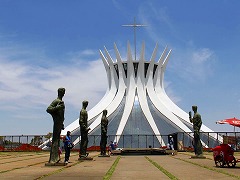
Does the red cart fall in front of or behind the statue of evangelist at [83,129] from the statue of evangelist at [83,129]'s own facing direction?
in front

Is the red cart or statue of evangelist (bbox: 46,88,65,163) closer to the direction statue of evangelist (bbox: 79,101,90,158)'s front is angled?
the red cart

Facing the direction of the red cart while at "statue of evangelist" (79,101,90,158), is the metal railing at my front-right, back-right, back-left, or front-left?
back-left

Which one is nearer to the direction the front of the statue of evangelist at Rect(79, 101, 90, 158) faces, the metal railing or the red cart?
the red cart

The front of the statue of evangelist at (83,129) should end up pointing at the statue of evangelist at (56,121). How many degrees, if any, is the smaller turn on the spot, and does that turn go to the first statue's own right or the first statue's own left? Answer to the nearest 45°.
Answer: approximately 90° to the first statue's own right
